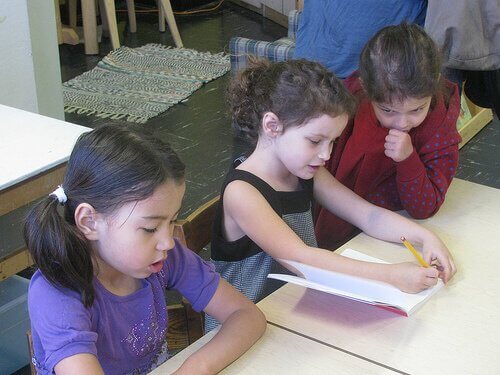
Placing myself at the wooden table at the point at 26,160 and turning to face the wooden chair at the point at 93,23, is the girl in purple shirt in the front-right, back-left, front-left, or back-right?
back-right

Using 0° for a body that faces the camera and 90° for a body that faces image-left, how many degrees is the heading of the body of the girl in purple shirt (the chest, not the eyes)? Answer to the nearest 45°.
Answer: approximately 315°

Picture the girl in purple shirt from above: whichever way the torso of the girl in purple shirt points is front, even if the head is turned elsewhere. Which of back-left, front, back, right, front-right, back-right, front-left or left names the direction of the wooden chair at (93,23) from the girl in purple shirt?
back-left

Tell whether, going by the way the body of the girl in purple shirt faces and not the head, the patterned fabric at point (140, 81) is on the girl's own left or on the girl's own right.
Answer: on the girl's own left

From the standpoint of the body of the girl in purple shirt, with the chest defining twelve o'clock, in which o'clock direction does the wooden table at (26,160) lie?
The wooden table is roughly at 7 o'clock from the girl in purple shirt.

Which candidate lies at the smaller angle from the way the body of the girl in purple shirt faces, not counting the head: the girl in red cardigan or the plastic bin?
the girl in red cardigan

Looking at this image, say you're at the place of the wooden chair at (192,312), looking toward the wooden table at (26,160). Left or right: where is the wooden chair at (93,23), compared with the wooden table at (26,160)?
right
